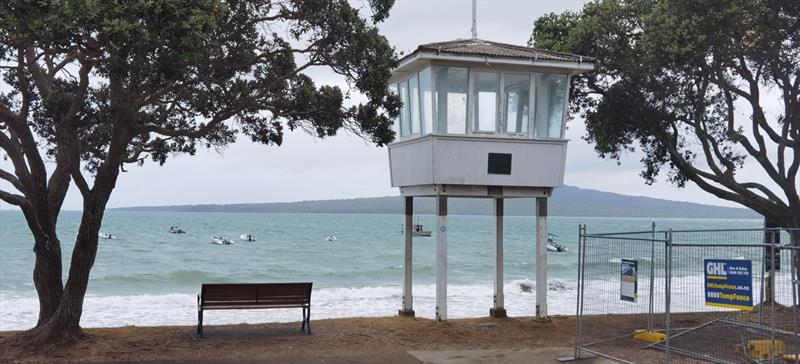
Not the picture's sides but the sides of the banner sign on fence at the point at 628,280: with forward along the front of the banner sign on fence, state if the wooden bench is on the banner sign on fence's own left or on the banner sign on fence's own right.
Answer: on the banner sign on fence's own right

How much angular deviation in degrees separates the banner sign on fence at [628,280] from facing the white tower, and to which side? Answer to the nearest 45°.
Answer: approximately 90° to its right

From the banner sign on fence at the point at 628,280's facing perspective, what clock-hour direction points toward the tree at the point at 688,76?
The tree is roughly at 5 o'clock from the banner sign on fence.

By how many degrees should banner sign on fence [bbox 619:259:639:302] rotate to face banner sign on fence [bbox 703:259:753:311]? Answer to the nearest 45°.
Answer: approximately 90° to its left

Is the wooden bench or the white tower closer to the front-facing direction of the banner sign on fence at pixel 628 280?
the wooden bench

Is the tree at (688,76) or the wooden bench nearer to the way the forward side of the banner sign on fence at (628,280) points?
the wooden bench

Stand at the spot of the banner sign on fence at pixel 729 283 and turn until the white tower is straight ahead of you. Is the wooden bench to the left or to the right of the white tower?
left

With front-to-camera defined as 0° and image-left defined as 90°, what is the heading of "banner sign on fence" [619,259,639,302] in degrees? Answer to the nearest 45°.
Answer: approximately 45°

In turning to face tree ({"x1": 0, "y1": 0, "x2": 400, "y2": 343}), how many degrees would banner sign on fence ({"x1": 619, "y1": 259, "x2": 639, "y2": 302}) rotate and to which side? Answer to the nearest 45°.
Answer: approximately 45° to its right
